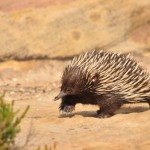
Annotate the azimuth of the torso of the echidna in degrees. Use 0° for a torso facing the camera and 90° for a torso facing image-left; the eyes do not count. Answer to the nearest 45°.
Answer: approximately 90°
